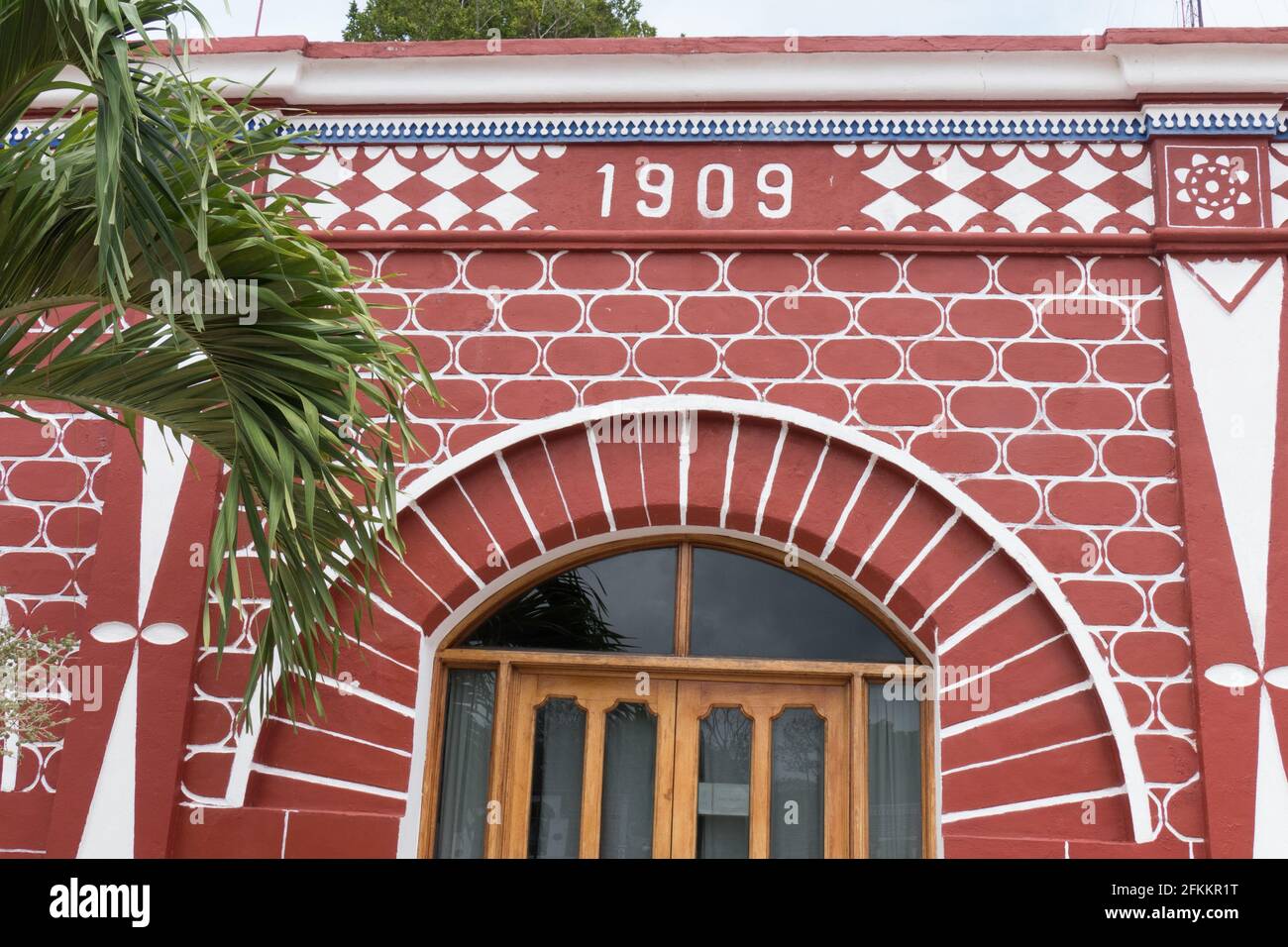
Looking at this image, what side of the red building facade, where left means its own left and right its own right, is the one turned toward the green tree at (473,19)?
back

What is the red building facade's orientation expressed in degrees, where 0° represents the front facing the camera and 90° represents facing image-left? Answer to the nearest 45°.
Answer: approximately 0°
